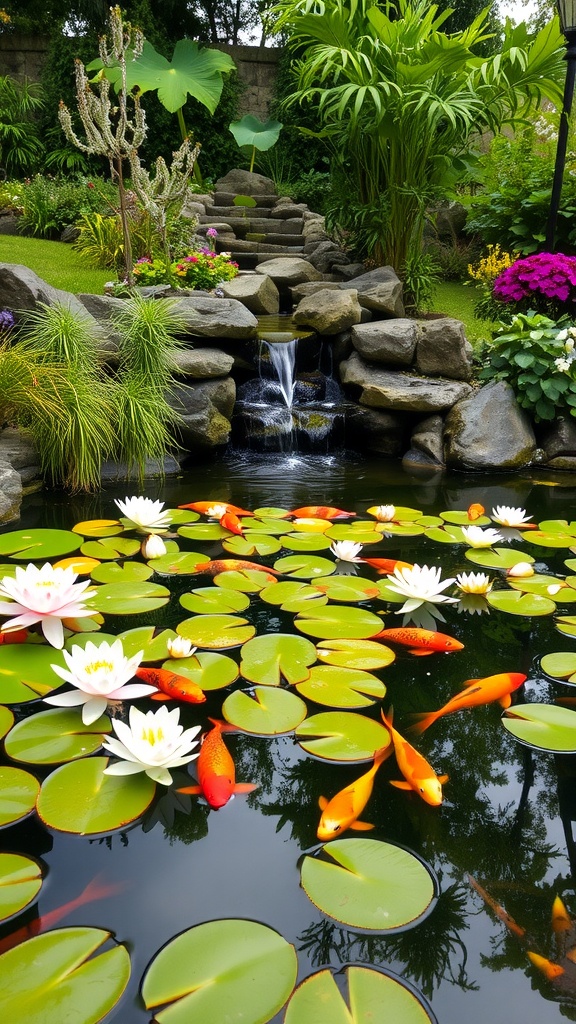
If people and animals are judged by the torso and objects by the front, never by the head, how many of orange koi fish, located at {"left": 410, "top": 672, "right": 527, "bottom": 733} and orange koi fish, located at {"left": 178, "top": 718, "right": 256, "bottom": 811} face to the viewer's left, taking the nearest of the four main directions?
0

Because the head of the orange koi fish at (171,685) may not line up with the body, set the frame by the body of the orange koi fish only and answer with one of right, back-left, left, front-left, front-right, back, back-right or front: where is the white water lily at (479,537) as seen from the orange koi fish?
left

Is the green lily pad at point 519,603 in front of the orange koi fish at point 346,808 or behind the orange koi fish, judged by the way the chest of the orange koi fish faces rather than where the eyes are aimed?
behind

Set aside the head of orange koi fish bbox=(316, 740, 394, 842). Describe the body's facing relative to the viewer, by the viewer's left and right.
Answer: facing the viewer and to the left of the viewer

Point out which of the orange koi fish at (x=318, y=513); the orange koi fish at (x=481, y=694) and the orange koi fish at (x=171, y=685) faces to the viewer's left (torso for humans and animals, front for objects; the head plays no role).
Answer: the orange koi fish at (x=318, y=513)

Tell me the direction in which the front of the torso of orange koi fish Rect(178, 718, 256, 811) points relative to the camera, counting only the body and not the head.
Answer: toward the camera

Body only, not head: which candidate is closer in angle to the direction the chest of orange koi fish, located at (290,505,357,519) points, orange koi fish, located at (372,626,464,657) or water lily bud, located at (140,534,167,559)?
the water lily bud

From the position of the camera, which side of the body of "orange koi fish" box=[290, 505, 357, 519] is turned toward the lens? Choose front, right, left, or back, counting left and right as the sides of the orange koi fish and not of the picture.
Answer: left

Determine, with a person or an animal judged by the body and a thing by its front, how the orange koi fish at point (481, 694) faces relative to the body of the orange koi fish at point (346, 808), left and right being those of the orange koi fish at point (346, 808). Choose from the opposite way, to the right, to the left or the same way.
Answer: the opposite way
